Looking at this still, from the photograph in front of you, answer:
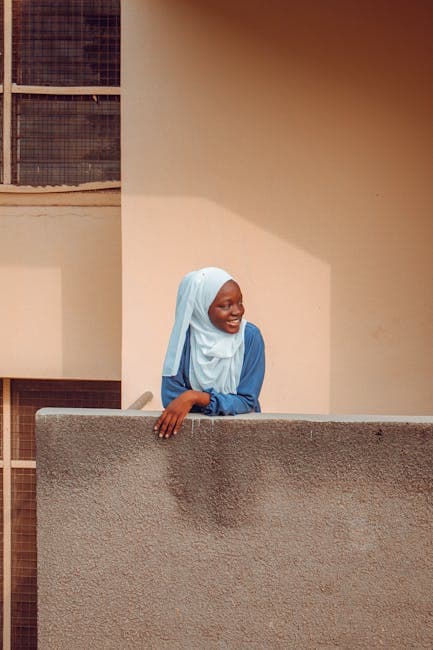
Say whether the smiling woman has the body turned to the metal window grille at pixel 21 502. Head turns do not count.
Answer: no

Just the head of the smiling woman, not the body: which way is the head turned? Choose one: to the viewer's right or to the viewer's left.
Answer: to the viewer's right

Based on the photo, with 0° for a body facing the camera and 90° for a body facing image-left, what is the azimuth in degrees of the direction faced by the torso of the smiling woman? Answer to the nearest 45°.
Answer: approximately 0°
